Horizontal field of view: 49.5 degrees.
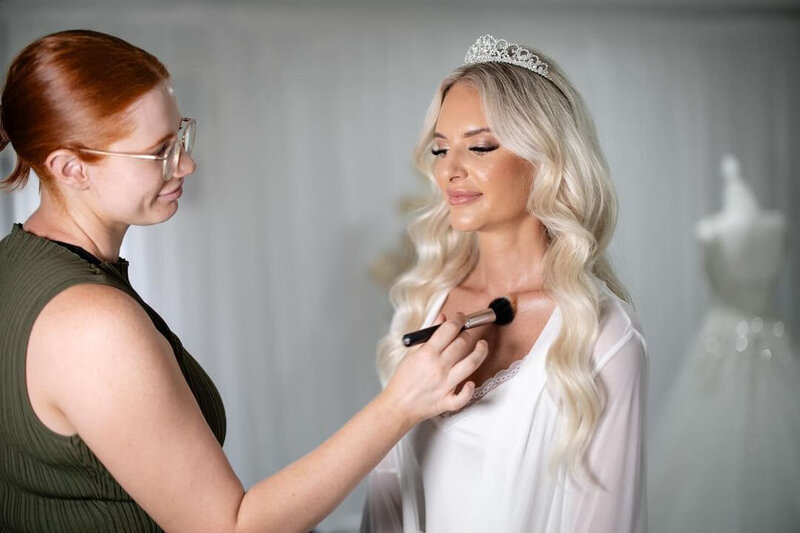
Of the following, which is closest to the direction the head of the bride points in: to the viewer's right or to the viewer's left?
to the viewer's left

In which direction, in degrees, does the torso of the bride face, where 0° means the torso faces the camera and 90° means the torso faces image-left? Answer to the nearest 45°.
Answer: approximately 45°

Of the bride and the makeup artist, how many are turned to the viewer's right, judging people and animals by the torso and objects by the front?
1

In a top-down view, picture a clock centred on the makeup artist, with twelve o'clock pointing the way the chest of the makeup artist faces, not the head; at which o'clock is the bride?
The bride is roughly at 11 o'clock from the makeup artist.

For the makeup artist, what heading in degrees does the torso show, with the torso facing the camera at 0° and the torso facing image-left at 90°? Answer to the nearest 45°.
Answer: approximately 270°

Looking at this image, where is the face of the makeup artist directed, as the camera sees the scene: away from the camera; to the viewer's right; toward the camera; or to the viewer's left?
to the viewer's right

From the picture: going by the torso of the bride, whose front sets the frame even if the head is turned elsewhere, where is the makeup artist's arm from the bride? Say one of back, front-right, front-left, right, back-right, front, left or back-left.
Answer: front

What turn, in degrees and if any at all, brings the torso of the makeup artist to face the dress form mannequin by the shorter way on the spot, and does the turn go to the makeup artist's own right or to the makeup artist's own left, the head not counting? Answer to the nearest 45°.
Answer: approximately 45° to the makeup artist's own left

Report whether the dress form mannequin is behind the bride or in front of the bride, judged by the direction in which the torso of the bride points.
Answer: behind

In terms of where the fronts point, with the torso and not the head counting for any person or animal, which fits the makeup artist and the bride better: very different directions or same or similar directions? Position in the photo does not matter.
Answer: very different directions

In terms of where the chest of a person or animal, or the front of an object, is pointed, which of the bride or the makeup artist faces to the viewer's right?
the makeup artist
